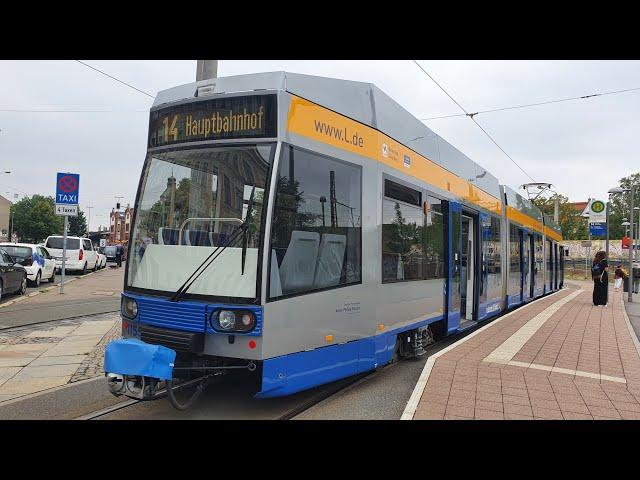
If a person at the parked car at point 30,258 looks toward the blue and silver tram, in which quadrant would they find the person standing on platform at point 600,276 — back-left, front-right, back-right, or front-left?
front-left

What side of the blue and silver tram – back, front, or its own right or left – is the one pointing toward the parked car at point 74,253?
right

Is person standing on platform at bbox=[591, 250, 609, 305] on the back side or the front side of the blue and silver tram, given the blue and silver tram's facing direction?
on the back side

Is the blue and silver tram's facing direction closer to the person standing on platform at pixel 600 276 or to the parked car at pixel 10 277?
the parked car

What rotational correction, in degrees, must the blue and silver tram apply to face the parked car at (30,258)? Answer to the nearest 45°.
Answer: approximately 90° to its right
